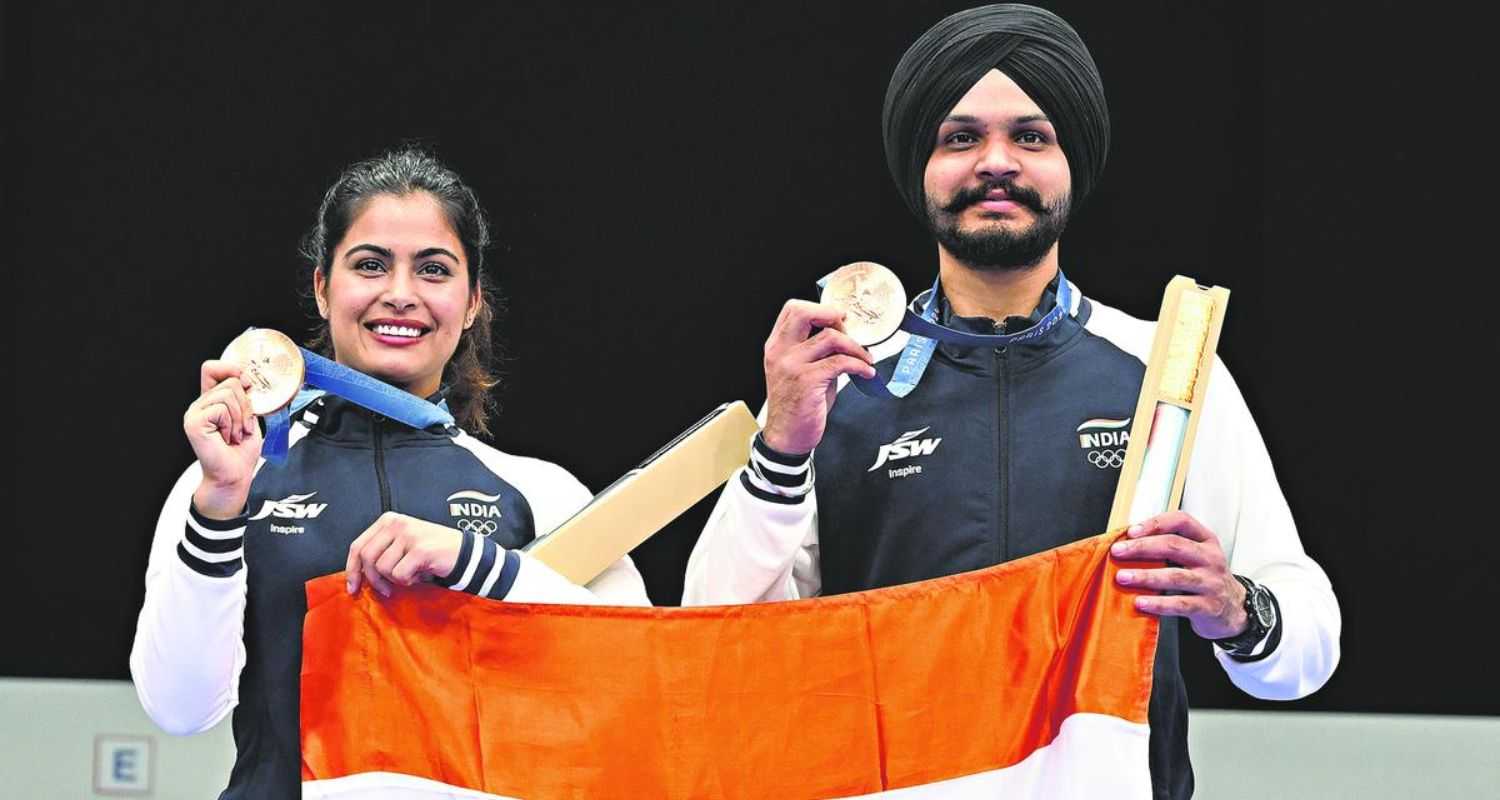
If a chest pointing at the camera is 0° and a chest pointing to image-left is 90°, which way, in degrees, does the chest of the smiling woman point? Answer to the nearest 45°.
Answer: approximately 0°
